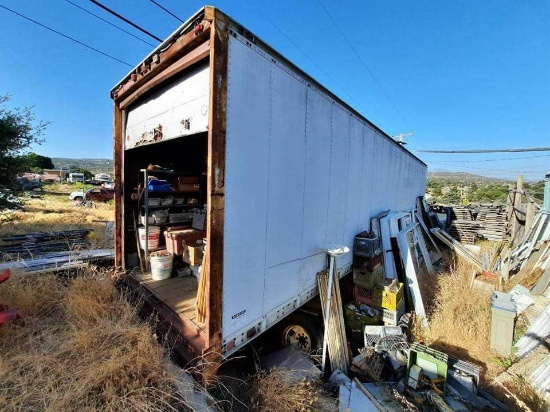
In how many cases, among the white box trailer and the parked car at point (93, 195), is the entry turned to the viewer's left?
1

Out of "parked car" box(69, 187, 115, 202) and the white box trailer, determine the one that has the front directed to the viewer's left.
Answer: the parked car

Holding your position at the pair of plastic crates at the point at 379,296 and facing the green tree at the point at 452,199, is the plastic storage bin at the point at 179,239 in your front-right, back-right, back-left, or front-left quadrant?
back-left

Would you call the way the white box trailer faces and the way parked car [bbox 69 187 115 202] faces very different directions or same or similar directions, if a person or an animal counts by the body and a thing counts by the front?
very different directions

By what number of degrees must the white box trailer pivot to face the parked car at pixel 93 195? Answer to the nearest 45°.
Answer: approximately 90° to its left

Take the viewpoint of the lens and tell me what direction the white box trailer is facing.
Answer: facing away from the viewer and to the right of the viewer

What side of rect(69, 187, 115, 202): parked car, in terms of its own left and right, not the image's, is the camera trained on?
left

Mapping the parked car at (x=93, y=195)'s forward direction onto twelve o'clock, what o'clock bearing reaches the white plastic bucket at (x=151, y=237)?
The white plastic bucket is roughly at 9 o'clock from the parked car.

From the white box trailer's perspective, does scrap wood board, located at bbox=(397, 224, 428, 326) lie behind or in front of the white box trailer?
in front

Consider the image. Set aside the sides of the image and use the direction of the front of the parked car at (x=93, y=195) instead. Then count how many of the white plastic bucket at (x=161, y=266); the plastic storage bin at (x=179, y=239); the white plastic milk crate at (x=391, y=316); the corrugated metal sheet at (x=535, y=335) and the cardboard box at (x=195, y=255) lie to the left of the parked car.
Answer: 5

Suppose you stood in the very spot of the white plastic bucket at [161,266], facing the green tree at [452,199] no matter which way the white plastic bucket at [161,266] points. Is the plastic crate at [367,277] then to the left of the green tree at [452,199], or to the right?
right

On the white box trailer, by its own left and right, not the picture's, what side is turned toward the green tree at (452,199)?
front

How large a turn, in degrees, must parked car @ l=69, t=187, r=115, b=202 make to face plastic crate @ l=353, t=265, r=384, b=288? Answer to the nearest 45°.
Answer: approximately 90° to its left
